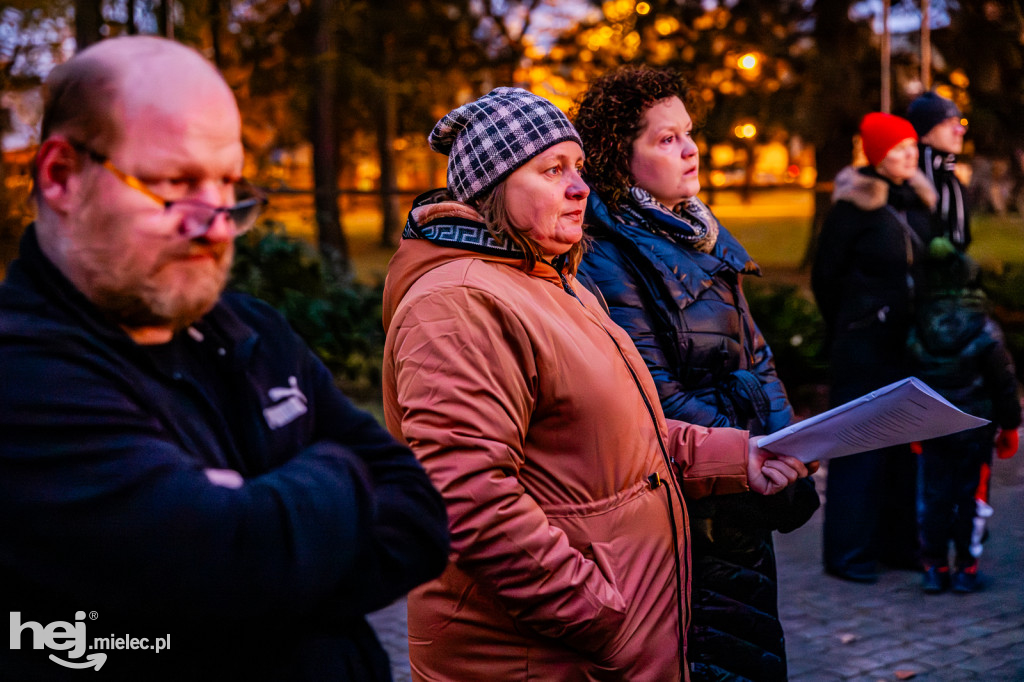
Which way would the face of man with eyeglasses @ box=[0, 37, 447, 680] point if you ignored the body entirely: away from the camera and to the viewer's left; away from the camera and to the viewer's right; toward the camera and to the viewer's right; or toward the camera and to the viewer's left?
toward the camera and to the viewer's right

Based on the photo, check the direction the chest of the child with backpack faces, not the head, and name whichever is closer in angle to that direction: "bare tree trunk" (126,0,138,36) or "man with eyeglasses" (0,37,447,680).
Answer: the bare tree trunk

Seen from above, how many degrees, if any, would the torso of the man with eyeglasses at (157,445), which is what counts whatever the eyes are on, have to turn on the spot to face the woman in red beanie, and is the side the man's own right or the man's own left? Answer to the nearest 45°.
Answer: approximately 90° to the man's own left

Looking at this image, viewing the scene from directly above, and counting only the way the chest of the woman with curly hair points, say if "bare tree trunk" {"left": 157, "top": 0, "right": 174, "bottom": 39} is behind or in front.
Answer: behind

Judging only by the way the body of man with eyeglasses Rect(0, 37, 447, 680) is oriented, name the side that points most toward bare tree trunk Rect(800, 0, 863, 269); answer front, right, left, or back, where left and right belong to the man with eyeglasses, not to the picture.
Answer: left

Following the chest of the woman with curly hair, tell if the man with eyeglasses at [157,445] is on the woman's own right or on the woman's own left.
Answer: on the woman's own right

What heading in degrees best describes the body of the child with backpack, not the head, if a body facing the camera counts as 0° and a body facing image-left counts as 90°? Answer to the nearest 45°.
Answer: approximately 180°

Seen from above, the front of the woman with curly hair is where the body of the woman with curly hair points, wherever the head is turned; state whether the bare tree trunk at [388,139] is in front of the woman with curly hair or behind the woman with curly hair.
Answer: behind

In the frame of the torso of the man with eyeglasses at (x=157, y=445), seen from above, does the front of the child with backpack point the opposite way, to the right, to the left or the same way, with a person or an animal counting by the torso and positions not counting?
to the left

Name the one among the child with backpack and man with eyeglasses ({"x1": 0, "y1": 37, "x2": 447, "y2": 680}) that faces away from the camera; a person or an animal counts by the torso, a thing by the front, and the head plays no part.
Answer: the child with backpack

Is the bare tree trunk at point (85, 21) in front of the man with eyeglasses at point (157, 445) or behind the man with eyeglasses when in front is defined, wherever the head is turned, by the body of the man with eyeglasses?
behind
